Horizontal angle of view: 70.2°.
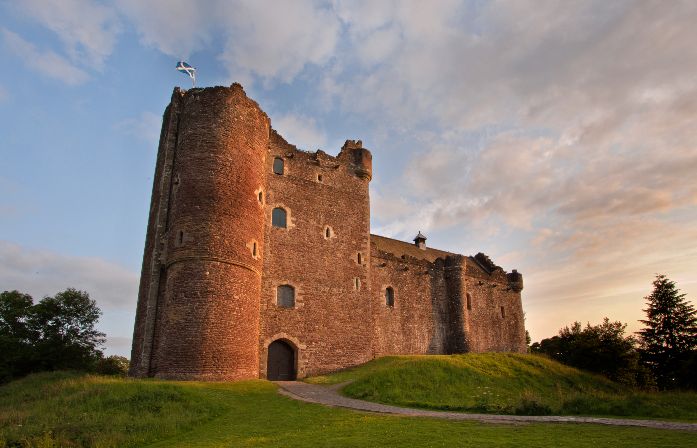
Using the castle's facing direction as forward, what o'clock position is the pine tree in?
The pine tree is roughly at 10 o'clock from the castle.

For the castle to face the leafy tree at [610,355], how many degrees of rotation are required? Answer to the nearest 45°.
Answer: approximately 45° to its left

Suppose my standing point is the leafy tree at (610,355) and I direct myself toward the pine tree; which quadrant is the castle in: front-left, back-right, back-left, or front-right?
back-right

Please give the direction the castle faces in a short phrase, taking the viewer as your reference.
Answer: facing the viewer and to the right of the viewer
